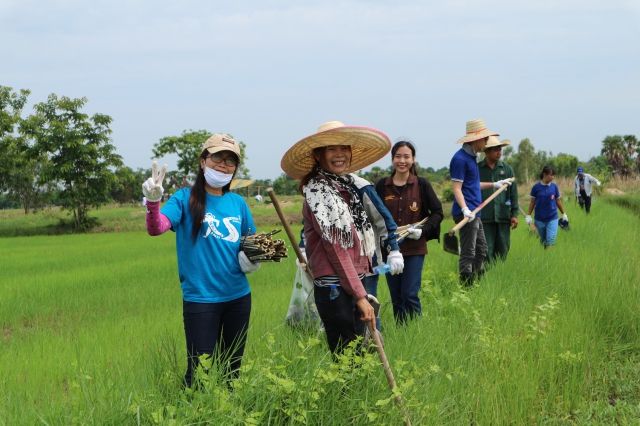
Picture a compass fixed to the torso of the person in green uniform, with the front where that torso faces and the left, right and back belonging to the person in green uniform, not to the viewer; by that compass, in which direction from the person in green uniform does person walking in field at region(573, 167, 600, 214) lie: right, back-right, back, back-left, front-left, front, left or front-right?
back

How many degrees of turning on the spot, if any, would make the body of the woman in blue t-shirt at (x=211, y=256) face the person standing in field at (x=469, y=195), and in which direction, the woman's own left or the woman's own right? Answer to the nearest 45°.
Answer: approximately 135° to the woman's own left

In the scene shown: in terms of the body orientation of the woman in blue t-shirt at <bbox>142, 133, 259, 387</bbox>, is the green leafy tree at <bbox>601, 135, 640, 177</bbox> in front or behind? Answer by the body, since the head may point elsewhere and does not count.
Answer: behind

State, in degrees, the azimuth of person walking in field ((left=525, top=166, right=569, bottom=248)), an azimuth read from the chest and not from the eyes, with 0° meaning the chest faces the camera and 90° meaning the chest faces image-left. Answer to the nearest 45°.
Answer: approximately 0°

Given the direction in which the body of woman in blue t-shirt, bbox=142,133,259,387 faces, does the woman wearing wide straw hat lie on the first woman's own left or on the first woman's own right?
on the first woman's own left

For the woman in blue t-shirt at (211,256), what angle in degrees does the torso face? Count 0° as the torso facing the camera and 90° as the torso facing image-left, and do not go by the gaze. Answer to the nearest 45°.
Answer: approximately 0°

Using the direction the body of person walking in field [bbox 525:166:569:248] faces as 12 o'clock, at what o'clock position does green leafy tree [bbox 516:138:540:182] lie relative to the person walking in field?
The green leafy tree is roughly at 6 o'clock from the person walking in field.

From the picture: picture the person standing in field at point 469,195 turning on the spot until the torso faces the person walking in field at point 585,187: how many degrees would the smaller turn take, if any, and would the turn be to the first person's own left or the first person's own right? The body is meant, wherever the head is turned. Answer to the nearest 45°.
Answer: approximately 90° to the first person's own left

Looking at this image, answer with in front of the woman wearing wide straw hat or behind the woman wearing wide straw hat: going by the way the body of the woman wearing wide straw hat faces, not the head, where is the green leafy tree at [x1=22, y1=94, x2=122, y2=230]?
behind
